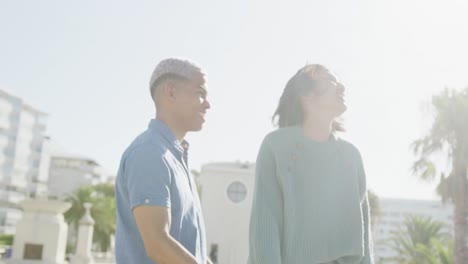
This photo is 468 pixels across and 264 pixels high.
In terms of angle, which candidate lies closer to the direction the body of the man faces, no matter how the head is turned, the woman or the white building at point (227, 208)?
the woman

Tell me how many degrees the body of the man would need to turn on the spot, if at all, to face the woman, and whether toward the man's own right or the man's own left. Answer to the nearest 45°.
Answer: approximately 45° to the man's own left

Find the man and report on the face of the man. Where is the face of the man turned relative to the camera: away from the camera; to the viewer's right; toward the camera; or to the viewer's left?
to the viewer's right

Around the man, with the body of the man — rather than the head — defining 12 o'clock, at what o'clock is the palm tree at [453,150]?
The palm tree is roughly at 10 o'clock from the man.

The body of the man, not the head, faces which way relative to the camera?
to the viewer's right

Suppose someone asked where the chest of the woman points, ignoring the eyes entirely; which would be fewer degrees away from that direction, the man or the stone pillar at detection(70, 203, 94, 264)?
the man

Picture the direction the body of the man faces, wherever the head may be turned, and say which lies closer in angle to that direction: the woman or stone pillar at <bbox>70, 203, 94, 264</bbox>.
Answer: the woman

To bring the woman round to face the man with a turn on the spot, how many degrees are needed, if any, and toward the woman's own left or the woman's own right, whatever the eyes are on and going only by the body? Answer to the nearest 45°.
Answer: approximately 90° to the woman's own right

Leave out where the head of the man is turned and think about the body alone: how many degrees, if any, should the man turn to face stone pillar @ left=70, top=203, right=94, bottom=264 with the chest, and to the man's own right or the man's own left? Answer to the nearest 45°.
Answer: approximately 90° to the man's own left
